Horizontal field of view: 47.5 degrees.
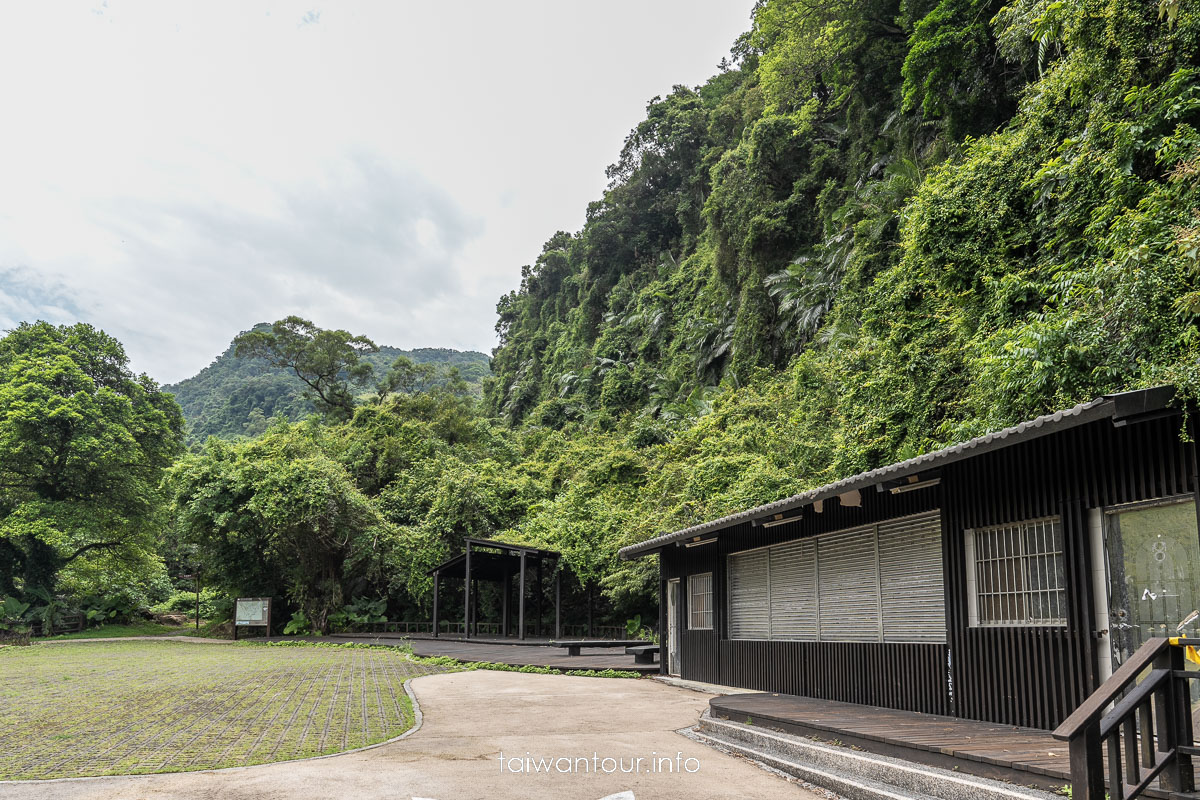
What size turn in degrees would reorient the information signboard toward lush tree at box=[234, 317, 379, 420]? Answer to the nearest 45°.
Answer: approximately 180°

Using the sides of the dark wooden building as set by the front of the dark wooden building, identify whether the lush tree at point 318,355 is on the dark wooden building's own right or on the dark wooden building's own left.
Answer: on the dark wooden building's own right

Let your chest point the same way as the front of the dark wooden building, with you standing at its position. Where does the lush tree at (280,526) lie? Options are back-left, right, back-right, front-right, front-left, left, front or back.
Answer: right

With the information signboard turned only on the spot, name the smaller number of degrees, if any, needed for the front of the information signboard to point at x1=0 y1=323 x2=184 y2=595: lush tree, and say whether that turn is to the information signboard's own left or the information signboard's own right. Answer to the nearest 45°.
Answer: approximately 135° to the information signboard's own right

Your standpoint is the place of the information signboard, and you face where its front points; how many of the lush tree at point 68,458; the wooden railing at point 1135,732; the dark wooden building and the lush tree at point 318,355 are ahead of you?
2

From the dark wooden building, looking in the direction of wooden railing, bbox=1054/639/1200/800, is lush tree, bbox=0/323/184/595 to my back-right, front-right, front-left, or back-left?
back-right

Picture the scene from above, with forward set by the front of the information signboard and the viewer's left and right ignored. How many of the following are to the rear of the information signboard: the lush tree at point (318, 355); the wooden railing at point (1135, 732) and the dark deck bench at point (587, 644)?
1

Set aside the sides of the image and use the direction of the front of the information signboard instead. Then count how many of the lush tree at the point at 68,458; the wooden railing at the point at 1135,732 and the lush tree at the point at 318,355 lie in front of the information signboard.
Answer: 1

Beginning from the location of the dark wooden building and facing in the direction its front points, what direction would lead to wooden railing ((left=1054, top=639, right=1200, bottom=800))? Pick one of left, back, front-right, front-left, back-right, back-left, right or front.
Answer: front-left

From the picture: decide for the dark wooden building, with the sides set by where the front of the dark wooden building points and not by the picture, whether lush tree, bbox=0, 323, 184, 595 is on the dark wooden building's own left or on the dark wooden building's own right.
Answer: on the dark wooden building's own right

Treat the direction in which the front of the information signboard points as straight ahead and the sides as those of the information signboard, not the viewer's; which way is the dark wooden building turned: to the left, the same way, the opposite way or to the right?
to the right

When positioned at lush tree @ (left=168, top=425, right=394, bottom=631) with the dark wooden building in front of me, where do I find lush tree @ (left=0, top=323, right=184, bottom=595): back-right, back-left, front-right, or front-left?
back-right

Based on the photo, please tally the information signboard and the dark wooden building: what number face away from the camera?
0

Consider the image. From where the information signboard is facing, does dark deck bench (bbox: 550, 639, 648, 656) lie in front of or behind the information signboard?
in front

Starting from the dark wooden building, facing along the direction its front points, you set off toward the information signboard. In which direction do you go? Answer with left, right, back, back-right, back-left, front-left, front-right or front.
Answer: right
